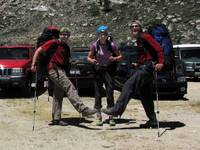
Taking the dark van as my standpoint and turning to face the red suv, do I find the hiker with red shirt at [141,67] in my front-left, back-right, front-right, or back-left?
front-left

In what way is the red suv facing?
toward the camera

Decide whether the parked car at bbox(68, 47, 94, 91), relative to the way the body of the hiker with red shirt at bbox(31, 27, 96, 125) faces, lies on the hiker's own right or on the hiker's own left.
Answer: on the hiker's own left

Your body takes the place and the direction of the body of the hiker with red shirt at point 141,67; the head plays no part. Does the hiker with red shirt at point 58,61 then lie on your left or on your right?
on your right

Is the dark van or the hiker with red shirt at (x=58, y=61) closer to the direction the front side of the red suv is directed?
the hiker with red shirt

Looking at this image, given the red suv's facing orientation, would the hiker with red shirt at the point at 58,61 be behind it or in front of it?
in front

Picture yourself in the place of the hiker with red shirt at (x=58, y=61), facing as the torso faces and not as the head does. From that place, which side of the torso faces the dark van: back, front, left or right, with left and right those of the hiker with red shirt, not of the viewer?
left

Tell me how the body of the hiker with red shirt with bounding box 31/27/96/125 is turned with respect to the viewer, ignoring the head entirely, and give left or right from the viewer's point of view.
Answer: facing the viewer and to the right of the viewer

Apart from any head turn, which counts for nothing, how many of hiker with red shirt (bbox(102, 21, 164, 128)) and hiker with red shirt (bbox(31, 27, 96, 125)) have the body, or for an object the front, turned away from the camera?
0

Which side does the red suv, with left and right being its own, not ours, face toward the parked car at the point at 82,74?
left

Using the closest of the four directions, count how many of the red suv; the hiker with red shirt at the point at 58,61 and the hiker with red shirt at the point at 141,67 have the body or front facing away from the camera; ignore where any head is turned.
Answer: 0

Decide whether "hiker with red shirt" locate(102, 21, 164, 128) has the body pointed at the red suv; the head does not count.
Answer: no

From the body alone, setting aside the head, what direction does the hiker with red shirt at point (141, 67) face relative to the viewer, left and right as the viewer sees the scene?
facing the viewer and to the left of the viewer

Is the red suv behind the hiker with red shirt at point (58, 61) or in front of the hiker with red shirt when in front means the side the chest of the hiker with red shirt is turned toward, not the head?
behind
